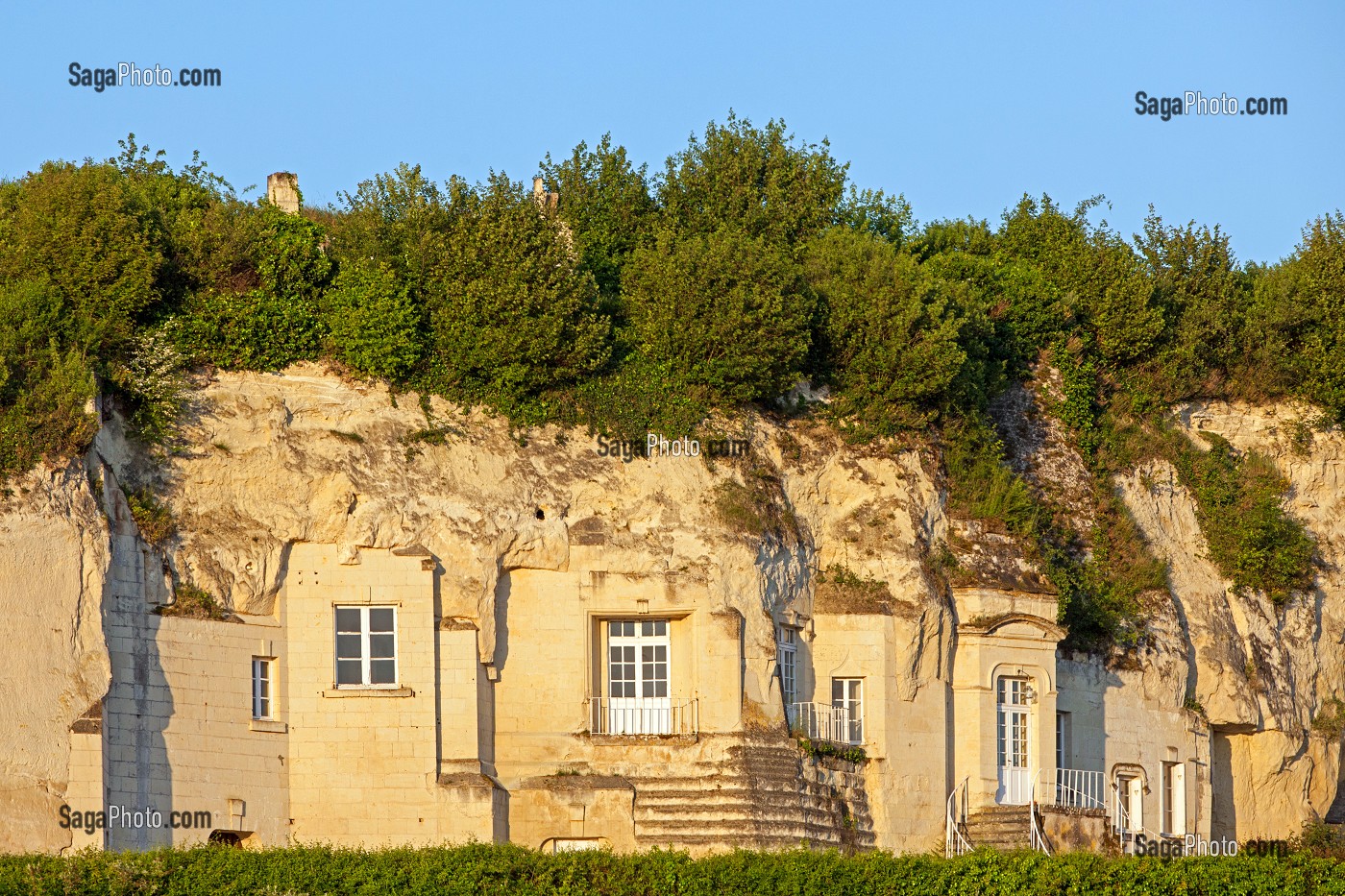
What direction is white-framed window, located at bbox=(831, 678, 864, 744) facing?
toward the camera

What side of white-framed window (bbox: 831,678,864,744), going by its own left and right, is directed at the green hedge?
front

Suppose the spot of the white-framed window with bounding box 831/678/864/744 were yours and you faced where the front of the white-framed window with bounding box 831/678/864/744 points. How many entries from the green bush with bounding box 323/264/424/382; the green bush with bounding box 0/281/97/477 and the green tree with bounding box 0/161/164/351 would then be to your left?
0

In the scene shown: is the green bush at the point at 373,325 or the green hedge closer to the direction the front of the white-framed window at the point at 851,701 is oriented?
the green hedge

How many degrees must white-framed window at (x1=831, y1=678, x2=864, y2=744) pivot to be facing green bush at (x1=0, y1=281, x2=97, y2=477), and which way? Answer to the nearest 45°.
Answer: approximately 45° to its right

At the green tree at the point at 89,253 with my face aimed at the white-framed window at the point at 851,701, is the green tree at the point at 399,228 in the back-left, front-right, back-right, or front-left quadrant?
front-left
